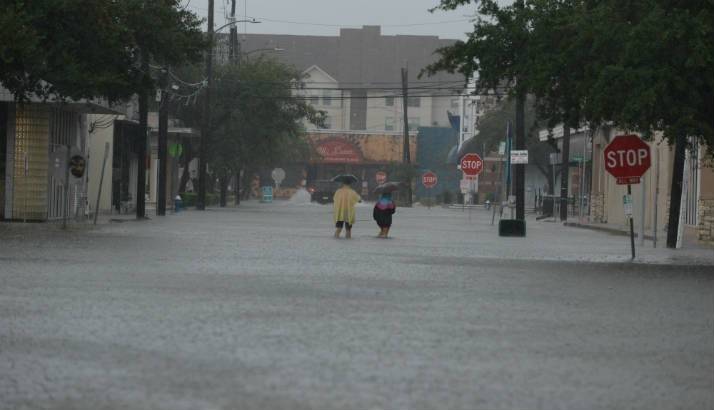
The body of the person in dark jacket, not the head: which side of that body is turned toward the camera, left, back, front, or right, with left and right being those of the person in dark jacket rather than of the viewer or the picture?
back

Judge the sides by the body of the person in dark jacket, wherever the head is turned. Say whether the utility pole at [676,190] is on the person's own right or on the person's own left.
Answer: on the person's own right

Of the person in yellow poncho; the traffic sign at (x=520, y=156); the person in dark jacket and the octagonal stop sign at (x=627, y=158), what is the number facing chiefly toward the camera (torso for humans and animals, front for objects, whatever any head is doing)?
2

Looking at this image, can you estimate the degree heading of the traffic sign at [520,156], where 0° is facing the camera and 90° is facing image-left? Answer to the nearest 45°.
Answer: approximately 0°

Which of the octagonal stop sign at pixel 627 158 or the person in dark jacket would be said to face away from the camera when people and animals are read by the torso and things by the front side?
the person in dark jacket

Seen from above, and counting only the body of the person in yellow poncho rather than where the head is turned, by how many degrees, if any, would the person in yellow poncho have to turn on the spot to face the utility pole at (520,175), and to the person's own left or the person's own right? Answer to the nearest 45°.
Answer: approximately 45° to the person's own right
